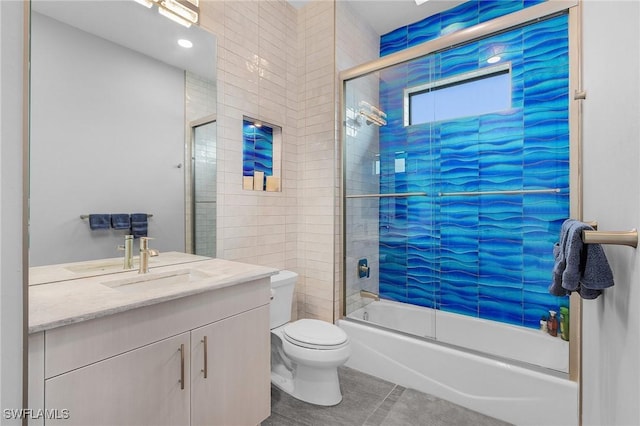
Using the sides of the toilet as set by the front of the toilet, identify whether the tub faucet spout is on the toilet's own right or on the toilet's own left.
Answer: on the toilet's own left

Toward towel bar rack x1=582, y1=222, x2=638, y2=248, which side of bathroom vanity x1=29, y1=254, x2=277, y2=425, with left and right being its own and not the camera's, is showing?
front

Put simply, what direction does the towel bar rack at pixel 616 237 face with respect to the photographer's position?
facing to the left of the viewer

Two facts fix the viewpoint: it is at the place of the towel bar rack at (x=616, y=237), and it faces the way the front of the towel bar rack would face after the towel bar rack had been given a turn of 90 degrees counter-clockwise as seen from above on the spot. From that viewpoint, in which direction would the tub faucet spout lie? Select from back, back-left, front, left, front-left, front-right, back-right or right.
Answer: back-right

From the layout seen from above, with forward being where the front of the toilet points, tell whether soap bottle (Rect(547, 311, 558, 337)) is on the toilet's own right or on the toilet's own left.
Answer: on the toilet's own left

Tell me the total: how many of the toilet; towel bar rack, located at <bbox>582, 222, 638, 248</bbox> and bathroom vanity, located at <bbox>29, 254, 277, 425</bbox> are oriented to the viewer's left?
1

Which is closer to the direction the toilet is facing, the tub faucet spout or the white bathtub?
the white bathtub

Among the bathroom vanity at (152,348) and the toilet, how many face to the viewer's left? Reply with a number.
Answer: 0

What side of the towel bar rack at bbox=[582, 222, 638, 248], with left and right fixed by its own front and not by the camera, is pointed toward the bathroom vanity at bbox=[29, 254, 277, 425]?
front
